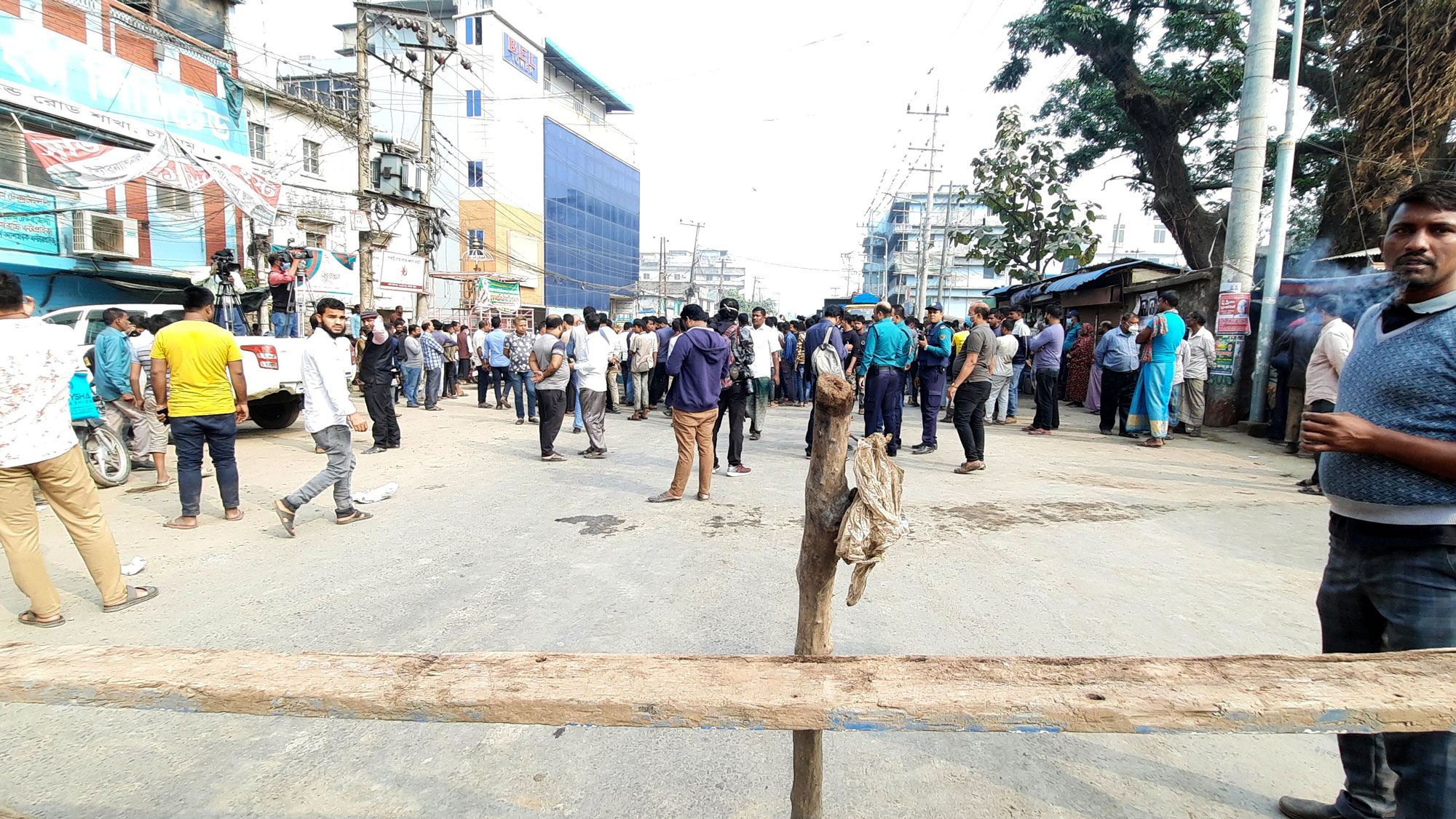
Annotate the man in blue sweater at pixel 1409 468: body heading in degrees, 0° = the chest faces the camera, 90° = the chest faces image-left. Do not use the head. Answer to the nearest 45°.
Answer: approximately 45°

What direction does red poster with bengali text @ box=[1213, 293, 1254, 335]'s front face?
toward the camera

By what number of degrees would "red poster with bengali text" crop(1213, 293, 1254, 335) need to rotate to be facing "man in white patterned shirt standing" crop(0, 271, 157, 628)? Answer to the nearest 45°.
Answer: approximately 45° to its right

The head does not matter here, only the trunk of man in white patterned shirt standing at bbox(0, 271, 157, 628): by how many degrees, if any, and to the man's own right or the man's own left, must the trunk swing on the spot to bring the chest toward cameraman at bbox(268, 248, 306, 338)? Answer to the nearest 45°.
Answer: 0° — they already face them

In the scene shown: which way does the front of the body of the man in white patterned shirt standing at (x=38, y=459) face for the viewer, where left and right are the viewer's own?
facing away from the viewer

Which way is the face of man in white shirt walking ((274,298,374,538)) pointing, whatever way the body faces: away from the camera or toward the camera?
toward the camera

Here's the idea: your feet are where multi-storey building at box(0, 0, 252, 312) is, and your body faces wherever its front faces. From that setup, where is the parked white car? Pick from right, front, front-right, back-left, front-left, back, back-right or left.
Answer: front-right

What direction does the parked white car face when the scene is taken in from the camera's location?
facing away from the viewer and to the left of the viewer

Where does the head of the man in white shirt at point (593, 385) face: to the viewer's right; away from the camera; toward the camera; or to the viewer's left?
away from the camera

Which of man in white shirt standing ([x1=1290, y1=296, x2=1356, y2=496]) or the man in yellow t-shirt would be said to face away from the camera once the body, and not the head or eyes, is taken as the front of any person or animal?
the man in yellow t-shirt

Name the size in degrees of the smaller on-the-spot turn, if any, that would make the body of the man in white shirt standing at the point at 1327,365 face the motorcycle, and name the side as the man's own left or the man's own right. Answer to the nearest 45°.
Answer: approximately 45° to the man's own left

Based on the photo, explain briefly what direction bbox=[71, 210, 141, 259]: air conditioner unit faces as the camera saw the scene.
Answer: facing the viewer and to the right of the viewer

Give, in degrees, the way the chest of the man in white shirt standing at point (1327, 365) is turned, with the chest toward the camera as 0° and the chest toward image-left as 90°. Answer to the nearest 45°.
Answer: approximately 90°
